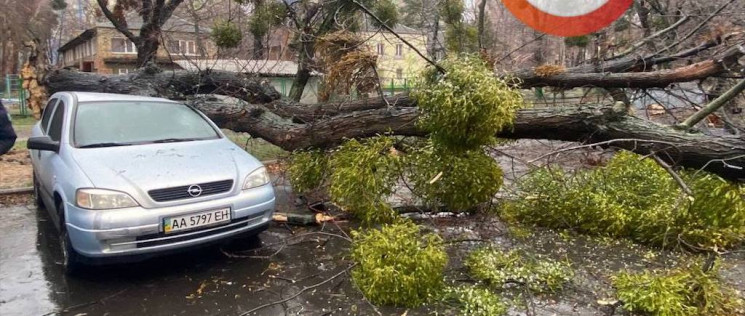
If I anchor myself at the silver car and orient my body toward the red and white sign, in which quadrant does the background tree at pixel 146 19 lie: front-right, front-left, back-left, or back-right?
back-left

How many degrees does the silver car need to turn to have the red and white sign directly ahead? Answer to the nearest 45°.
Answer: approximately 45° to its left

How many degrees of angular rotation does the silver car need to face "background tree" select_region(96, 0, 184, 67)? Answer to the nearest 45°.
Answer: approximately 135° to its left

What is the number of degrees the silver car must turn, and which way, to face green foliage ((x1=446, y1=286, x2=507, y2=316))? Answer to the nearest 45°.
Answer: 0° — it already faces it

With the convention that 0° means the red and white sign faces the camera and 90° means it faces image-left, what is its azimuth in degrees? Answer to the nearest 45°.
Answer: approximately 0°

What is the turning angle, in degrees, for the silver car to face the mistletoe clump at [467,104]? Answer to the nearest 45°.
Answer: approximately 45° to its left
